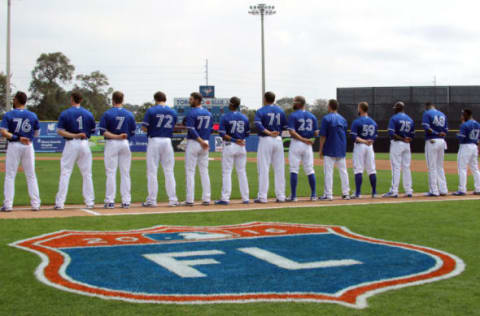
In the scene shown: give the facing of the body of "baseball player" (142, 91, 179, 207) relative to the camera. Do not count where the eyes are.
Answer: away from the camera

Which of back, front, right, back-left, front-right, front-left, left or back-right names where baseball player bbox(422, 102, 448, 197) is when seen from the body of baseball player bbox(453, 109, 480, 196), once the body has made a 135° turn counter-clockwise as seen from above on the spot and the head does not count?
front-right

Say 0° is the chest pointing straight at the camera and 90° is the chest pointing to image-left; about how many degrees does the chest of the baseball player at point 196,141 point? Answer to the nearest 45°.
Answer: approximately 135°

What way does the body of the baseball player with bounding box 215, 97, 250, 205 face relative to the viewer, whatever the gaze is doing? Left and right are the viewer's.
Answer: facing away from the viewer

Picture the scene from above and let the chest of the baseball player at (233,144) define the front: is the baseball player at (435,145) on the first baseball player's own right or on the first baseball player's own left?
on the first baseball player's own right

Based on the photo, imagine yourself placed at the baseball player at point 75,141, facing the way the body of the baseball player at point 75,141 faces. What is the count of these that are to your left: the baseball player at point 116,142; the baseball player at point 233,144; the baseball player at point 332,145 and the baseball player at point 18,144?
1

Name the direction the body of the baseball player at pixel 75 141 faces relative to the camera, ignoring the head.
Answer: away from the camera

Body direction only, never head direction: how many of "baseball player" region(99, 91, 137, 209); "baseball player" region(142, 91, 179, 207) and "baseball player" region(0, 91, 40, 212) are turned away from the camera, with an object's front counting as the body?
3

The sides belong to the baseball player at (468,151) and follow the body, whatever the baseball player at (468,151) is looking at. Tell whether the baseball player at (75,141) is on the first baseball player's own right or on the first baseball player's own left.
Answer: on the first baseball player's own left

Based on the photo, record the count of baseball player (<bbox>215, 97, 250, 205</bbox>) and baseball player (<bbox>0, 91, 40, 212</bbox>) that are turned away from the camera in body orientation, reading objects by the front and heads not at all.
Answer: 2

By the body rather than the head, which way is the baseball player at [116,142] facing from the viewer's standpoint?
away from the camera

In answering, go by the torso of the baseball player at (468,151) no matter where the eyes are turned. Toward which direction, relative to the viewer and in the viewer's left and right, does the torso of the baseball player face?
facing away from the viewer and to the left of the viewer

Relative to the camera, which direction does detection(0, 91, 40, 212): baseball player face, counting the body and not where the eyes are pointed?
away from the camera
